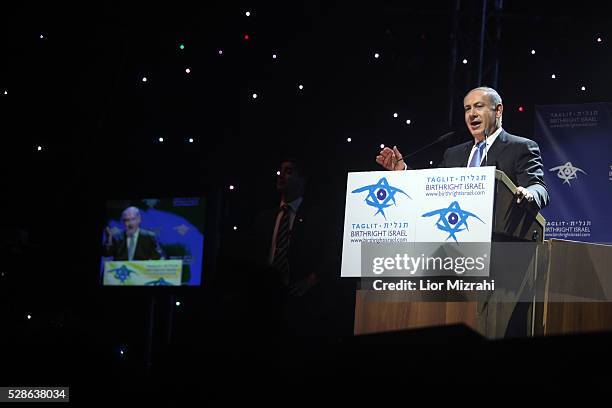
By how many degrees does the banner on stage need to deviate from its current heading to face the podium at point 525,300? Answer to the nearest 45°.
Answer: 0° — it already faces it

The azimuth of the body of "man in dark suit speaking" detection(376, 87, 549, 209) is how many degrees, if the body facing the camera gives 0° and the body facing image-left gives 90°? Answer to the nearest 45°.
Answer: approximately 45°

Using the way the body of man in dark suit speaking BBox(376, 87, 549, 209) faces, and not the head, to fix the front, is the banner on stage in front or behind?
behind

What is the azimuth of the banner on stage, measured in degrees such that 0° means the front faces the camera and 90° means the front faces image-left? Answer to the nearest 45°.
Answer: approximately 0°
